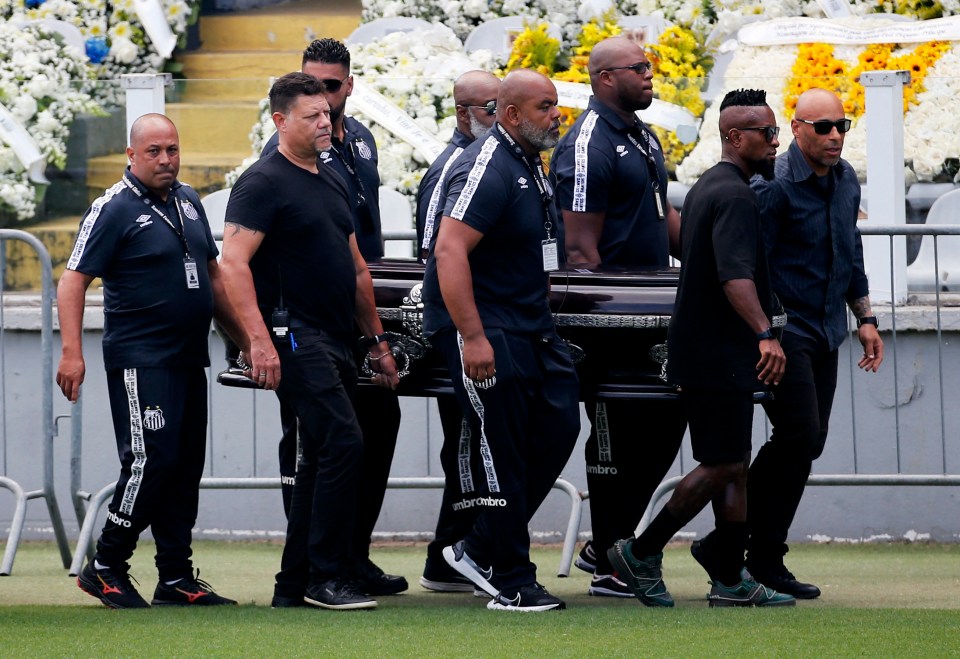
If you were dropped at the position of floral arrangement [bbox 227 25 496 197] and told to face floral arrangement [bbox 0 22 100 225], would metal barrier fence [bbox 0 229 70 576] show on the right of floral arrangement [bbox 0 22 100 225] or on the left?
left

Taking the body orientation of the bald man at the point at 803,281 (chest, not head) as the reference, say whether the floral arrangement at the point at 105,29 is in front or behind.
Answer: behind
